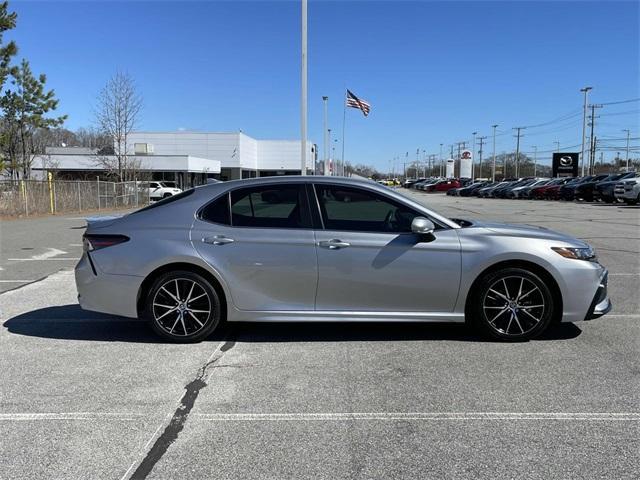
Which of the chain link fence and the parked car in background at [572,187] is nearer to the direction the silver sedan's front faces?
the parked car in background

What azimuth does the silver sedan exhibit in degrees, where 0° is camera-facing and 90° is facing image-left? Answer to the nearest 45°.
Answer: approximately 270°

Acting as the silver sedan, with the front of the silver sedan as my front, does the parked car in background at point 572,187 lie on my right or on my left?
on my left

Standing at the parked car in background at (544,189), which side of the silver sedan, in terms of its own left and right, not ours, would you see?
left

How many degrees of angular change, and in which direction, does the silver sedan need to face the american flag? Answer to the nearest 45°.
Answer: approximately 90° to its left

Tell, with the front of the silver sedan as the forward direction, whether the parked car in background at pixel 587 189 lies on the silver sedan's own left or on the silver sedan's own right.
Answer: on the silver sedan's own left

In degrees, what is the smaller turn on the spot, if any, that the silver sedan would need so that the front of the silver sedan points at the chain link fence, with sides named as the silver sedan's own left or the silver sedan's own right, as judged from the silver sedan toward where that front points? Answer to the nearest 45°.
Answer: approximately 135° to the silver sedan's own left

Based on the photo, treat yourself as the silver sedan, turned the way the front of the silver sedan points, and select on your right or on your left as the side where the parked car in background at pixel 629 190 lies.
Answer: on your left
